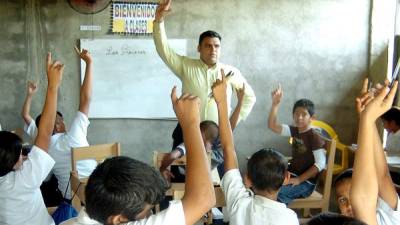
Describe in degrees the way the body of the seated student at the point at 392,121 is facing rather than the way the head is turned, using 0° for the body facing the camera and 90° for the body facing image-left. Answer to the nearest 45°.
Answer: approximately 90°

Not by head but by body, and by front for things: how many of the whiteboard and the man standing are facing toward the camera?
2

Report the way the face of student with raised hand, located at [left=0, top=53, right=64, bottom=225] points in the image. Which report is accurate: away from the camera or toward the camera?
away from the camera

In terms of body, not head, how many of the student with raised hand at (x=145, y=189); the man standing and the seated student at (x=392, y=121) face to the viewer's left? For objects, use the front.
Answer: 1

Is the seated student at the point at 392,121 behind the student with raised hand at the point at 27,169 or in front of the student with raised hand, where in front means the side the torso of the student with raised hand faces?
in front

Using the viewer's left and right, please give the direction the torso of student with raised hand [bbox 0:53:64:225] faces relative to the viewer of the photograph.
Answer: facing away from the viewer and to the right of the viewer

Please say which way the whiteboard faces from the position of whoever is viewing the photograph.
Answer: facing the viewer

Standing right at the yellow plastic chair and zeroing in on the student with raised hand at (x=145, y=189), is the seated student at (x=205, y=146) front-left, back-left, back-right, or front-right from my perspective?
front-right

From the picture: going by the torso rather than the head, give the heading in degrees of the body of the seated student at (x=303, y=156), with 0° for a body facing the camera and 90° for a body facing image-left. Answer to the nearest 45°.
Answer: approximately 45°

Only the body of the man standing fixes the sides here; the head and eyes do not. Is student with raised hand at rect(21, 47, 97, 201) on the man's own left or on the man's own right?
on the man's own right

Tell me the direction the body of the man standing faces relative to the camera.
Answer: toward the camera

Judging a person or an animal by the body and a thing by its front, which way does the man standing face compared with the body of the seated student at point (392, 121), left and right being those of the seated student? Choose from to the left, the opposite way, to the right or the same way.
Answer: to the left

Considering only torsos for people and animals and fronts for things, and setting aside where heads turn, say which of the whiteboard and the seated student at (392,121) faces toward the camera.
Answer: the whiteboard
